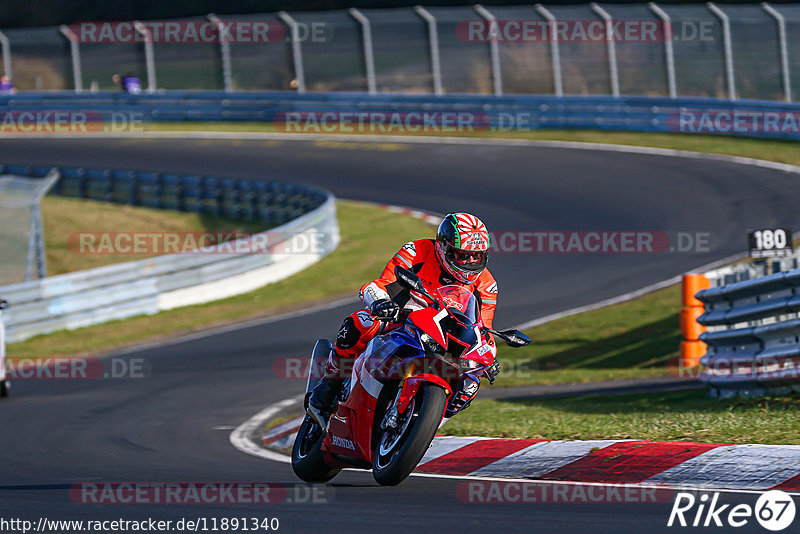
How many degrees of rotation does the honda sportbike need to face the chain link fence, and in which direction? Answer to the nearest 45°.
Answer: approximately 135° to its left

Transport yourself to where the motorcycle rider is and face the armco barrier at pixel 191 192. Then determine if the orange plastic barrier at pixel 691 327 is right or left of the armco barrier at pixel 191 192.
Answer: right

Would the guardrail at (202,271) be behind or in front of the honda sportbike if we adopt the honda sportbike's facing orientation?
behind

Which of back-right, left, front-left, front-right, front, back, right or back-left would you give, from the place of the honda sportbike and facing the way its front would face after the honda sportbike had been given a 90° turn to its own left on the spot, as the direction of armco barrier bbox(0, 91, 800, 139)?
front-left

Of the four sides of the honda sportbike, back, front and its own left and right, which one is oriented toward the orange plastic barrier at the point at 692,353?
left

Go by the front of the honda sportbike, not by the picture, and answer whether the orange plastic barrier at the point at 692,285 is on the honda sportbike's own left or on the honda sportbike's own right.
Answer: on the honda sportbike's own left

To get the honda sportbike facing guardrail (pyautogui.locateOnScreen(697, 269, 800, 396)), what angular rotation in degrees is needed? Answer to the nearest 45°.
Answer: approximately 90° to its left

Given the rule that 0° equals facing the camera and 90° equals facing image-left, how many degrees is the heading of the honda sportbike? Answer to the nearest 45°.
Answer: approximately 315°
